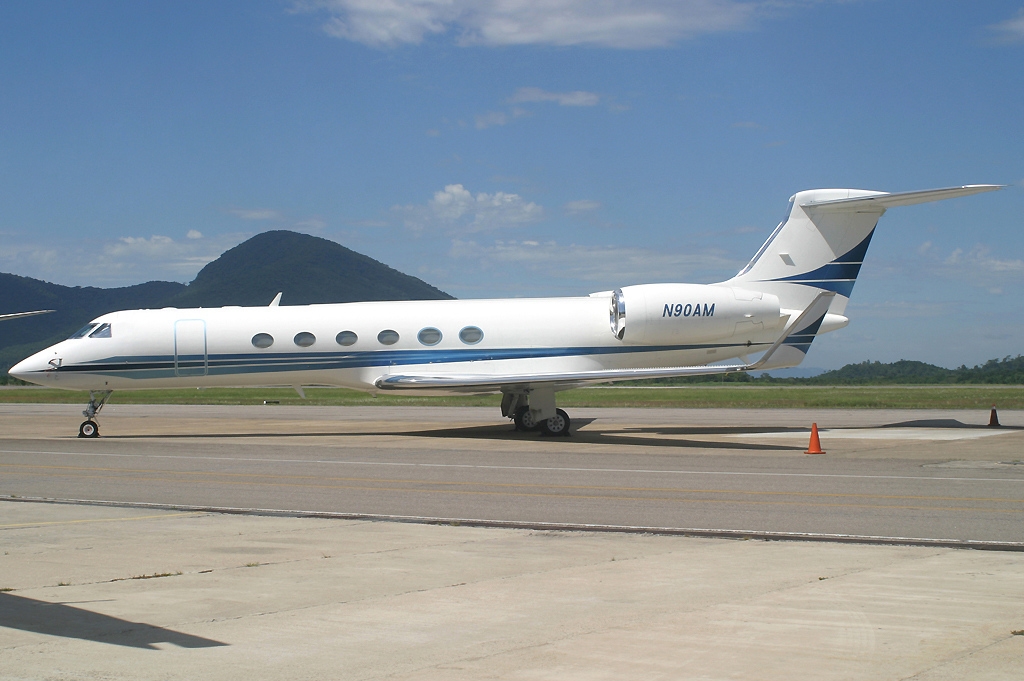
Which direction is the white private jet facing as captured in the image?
to the viewer's left

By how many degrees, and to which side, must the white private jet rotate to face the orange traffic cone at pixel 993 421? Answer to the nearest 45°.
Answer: approximately 180°

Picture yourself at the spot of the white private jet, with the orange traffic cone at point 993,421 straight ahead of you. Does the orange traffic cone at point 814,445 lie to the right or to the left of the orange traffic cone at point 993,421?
right

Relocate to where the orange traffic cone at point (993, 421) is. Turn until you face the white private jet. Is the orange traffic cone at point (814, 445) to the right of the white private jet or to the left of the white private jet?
left

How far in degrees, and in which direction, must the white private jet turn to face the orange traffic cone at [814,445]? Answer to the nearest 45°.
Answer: approximately 135° to its left
